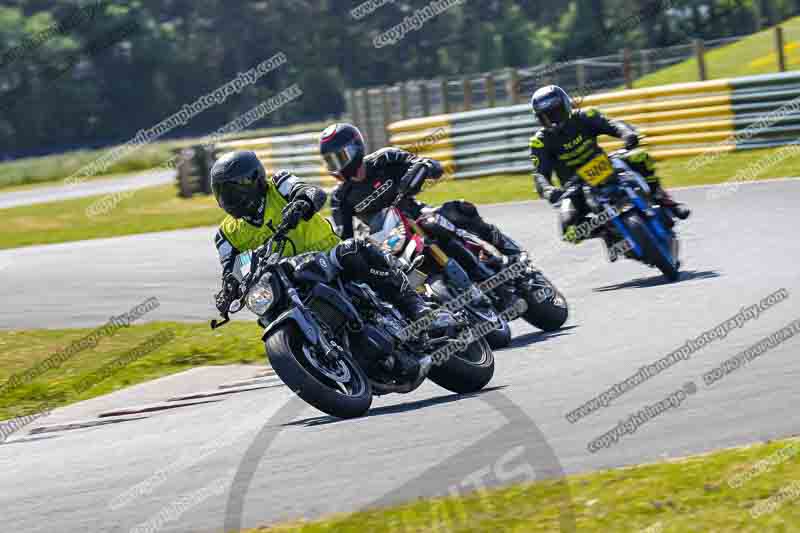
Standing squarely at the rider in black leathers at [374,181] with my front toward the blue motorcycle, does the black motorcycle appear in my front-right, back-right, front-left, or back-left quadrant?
back-right

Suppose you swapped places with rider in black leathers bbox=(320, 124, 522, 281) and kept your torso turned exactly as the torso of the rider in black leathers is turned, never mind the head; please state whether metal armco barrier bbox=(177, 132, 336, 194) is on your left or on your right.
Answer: on your right

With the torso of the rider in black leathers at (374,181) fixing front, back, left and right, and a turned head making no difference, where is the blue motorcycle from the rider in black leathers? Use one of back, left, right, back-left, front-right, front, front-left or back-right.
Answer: back

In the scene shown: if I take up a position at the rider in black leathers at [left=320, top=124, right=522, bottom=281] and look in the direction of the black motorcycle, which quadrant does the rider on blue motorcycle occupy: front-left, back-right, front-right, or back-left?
back-left

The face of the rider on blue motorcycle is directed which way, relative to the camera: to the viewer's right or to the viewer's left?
to the viewer's left

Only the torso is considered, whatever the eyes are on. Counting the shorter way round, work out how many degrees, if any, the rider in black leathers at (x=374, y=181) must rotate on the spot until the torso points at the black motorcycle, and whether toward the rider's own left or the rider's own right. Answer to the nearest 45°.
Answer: approximately 45° to the rider's own left

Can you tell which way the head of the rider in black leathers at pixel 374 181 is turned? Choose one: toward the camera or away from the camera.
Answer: toward the camera

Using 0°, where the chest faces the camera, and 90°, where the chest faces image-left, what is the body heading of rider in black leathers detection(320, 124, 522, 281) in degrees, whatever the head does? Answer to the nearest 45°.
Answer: approximately 45°

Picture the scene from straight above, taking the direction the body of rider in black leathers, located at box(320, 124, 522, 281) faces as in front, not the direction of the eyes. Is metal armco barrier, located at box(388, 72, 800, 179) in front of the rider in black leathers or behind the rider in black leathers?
behind

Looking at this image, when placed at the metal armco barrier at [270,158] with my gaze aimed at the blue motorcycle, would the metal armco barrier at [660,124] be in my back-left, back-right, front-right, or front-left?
front-left

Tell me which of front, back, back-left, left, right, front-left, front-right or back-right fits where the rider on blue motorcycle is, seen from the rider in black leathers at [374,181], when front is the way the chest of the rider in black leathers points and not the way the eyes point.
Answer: back
